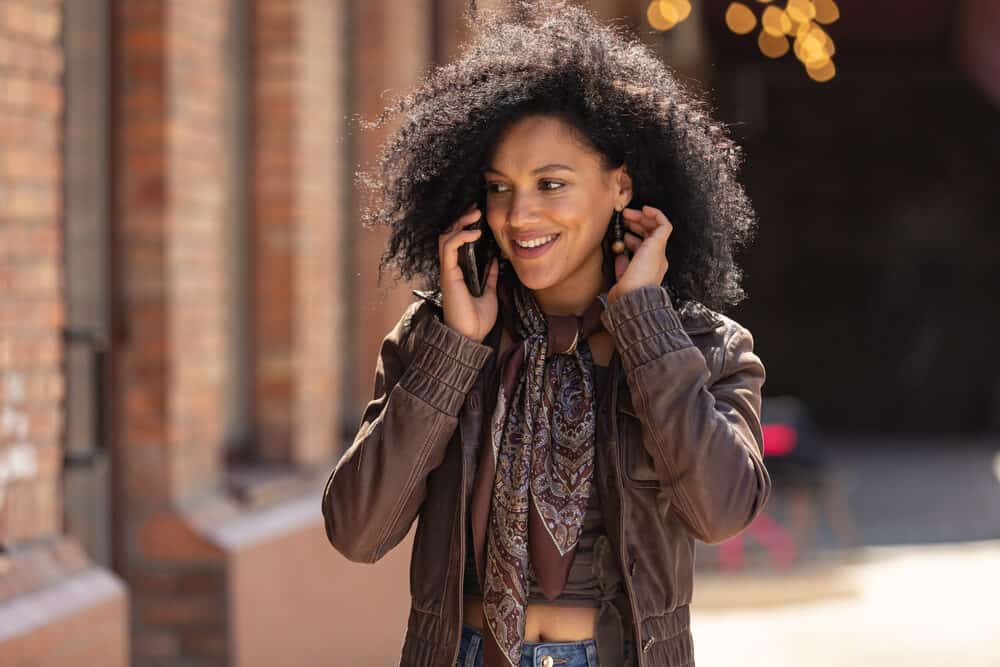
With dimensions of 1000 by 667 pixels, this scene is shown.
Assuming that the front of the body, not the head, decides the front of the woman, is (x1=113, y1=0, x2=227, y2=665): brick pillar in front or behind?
behind

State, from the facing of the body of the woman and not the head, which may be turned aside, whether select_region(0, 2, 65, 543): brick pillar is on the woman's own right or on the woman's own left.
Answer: on the woman's own right

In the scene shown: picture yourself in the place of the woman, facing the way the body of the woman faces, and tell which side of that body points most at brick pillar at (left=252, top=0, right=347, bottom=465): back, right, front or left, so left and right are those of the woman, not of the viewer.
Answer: back

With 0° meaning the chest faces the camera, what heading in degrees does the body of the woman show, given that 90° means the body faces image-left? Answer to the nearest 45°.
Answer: approximately 0°
